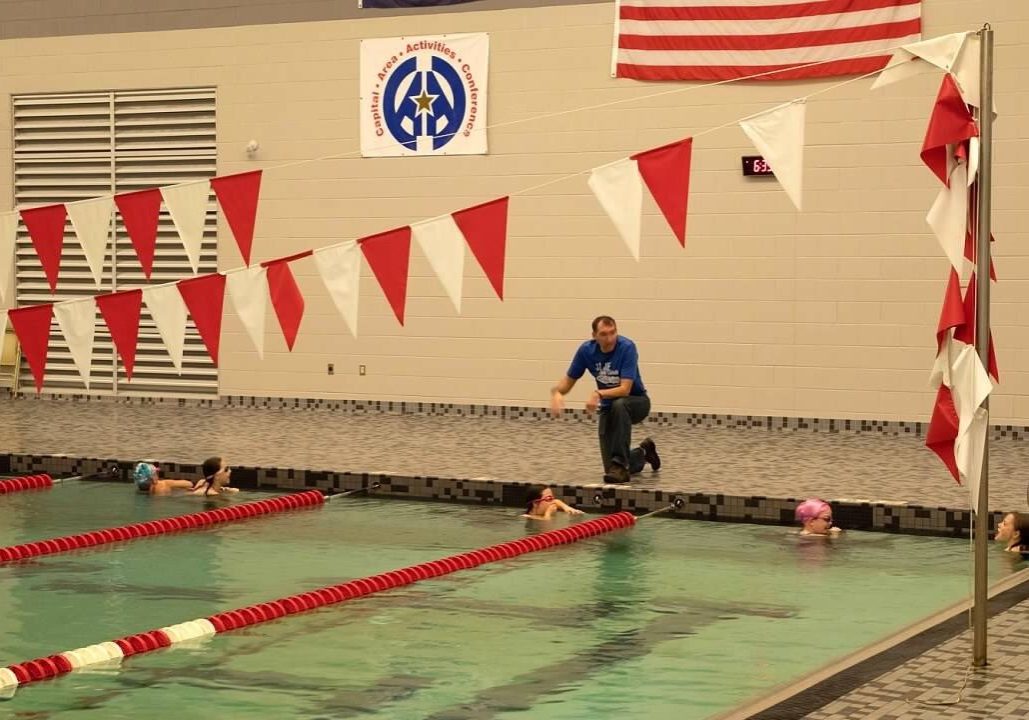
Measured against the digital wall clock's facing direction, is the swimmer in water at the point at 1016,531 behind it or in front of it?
in front

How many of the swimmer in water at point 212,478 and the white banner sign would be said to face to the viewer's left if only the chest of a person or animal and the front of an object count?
0

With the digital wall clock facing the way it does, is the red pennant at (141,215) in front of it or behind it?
in front

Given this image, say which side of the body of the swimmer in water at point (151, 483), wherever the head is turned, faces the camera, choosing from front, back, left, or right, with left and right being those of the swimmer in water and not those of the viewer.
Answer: right

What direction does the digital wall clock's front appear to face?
toward the camera

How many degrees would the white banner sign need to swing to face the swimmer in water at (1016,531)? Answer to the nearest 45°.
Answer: approximately 45° to its left

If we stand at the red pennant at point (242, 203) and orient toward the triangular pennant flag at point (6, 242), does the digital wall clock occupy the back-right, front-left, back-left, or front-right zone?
back-right

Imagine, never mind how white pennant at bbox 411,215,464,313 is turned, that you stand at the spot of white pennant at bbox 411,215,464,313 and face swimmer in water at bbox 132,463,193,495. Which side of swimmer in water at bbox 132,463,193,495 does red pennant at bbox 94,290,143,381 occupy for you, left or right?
left

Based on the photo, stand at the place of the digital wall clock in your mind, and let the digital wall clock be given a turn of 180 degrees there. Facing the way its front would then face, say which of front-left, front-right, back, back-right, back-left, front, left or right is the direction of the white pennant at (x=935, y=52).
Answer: back

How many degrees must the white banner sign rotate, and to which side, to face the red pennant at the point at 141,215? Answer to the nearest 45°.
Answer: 0° — it already faces it

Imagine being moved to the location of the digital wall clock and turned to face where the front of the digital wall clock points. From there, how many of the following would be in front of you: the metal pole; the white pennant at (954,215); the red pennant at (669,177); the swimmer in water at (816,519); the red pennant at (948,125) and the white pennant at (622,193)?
6

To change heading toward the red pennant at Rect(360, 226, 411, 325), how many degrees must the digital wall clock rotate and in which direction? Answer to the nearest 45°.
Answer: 0° — it already faces it

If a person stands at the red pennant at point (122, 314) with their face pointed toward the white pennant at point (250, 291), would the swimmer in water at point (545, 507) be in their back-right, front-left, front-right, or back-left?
front-left
